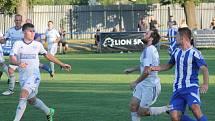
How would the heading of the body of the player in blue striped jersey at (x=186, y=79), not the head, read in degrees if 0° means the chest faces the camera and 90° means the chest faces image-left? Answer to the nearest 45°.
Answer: approximately 45°

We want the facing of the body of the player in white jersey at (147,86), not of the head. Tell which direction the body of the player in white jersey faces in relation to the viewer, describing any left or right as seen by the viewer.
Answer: facing to the left of the viewer

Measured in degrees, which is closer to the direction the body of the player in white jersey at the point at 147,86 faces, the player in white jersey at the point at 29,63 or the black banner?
the player in white jersey

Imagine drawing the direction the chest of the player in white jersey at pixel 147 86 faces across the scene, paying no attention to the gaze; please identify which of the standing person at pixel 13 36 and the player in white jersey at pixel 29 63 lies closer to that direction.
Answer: the player in white jersey

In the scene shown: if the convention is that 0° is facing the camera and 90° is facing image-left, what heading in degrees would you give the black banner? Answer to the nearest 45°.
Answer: approximately 0°

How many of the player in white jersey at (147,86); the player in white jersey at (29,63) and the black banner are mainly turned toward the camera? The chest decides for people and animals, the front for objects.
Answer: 2

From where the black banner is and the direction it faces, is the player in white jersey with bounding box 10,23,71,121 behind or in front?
in front

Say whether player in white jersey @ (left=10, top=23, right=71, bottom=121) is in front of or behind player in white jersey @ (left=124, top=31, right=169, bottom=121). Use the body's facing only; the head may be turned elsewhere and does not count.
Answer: in front

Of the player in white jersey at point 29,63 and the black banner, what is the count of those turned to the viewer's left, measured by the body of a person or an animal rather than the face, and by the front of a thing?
0

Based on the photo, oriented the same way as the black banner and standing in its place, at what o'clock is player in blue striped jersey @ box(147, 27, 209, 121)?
The player in blue striped jersey is roughly at 12 o'clock from the black banner.

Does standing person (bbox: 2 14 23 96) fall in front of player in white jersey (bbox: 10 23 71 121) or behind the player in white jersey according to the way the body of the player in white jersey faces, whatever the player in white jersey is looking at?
behind
